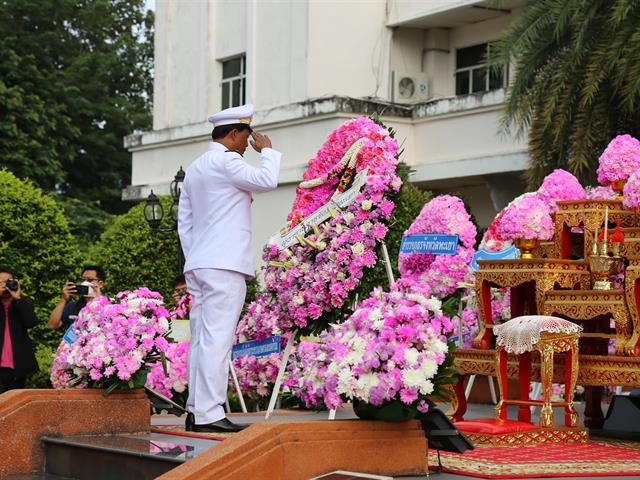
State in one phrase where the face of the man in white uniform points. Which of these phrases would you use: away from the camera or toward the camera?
away from the camera

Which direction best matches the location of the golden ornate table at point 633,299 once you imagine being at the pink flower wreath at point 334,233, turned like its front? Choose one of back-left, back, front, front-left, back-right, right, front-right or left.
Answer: back-left

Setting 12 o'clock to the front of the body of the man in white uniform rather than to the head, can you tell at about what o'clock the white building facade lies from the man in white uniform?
The white building facade is roughly at 11 o'clock from the man in white uniform.

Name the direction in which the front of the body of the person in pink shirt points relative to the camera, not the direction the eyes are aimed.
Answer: toward the camera

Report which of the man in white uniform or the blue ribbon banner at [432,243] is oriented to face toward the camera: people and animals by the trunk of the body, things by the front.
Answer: the blue ribbon banner

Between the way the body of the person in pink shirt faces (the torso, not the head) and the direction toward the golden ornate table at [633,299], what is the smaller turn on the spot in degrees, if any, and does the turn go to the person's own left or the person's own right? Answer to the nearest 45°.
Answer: approximately 45° to the person's own left

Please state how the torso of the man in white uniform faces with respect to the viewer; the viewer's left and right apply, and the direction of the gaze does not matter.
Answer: facing away from the viewer and to the right of the viewer

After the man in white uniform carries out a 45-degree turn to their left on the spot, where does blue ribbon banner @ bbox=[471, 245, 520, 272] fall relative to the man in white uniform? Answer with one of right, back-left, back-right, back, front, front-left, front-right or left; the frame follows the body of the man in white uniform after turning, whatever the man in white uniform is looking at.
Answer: front-right

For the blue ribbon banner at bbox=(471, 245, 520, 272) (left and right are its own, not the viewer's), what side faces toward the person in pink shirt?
right

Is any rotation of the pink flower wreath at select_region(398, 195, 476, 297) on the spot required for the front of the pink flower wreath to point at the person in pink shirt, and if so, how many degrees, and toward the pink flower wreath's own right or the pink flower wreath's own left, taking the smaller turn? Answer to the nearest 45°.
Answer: approximately 90° to the pink flower wreath's own right

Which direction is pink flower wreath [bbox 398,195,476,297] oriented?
toward the camera

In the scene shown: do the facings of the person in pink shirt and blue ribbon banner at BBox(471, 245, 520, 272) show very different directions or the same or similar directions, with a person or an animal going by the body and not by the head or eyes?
same or similar directions

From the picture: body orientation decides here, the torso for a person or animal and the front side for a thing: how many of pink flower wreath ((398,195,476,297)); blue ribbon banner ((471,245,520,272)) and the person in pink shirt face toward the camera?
3

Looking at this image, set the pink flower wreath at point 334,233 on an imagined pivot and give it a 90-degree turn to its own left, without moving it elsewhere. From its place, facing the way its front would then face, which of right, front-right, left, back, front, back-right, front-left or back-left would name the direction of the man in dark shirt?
back
